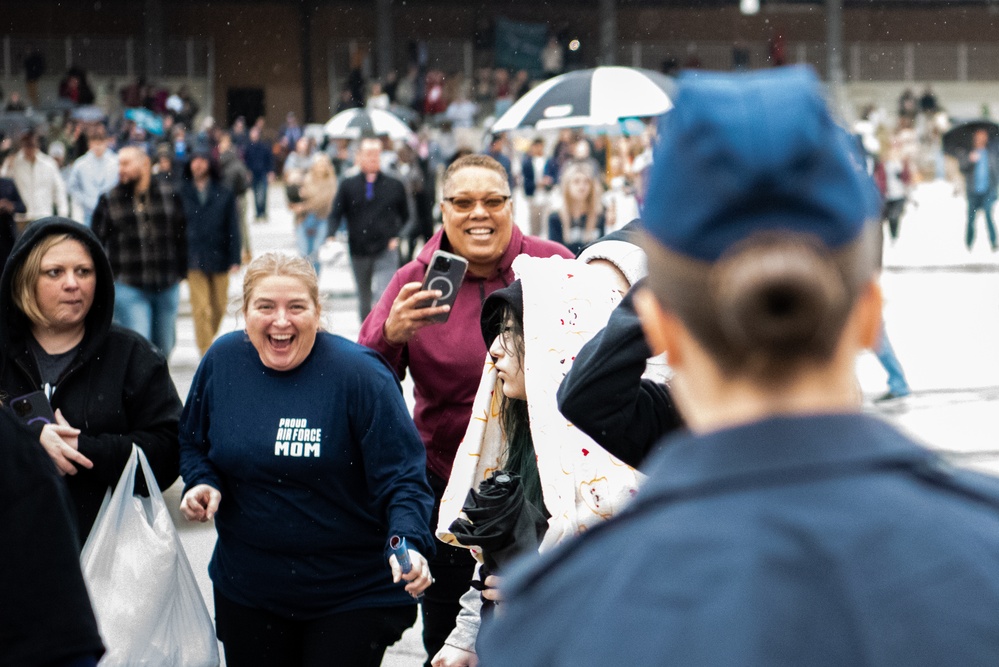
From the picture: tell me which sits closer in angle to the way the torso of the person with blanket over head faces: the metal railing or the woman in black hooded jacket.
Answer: the woman in black hooded jacket

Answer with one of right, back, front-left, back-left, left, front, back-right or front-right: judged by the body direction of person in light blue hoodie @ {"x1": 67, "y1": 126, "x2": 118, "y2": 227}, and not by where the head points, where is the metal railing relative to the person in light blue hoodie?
back

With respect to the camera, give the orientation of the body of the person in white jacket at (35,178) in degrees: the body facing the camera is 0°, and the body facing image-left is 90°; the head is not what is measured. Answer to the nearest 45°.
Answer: approximately 0°
